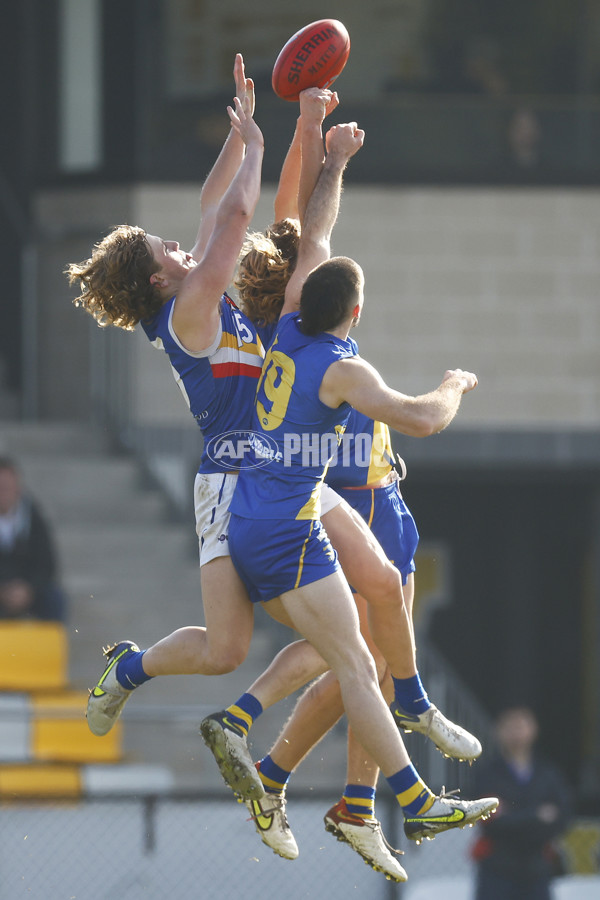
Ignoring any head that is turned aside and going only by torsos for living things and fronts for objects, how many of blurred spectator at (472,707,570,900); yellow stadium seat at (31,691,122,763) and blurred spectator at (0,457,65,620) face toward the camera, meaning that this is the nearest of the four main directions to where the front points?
3

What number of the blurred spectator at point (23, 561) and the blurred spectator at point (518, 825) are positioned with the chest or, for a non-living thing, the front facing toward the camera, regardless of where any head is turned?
2

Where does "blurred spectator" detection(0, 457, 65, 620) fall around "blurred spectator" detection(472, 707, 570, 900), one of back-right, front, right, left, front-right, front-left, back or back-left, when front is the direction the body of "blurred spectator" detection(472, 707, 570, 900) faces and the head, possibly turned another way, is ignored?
right

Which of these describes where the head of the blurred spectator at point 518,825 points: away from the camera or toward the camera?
toward the camera

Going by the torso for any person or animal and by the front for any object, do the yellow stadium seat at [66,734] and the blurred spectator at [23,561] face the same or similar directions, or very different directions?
same or similar directions

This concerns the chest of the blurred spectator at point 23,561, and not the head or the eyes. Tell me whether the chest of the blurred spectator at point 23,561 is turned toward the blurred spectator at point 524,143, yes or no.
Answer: no

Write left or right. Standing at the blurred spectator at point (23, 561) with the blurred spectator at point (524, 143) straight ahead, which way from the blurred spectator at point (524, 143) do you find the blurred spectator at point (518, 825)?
right

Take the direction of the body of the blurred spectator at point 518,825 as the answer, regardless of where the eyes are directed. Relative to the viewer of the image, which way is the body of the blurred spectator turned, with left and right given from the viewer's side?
facing the viewer

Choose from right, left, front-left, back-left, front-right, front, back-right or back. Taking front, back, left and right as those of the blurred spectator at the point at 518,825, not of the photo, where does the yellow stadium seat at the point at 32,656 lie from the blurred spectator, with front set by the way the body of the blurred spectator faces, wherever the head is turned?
right

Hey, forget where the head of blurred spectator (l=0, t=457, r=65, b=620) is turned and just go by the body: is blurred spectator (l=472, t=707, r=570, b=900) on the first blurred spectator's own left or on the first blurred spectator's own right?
on the first blurred spectator's own left
